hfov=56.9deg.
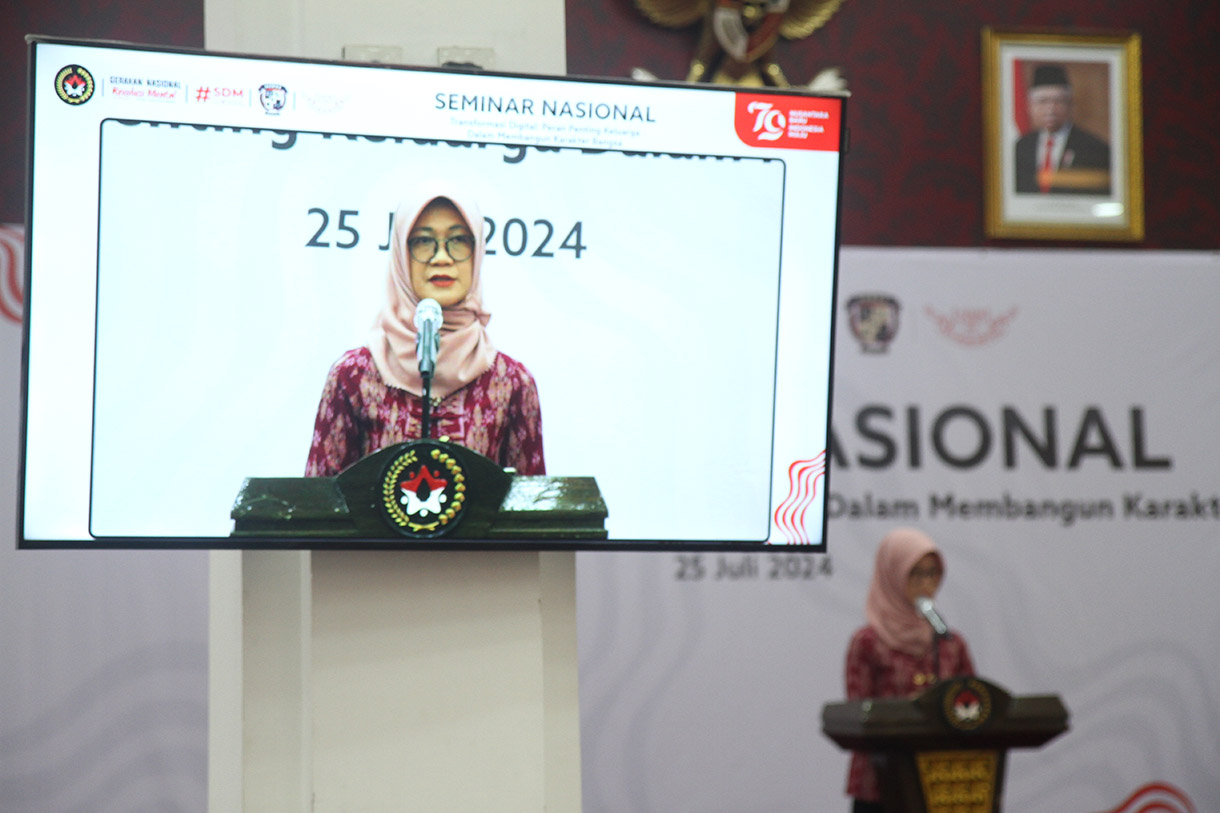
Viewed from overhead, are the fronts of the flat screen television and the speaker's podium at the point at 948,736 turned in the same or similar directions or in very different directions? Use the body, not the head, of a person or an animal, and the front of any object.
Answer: same or similar directions

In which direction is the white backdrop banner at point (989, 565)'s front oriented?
toward the camera

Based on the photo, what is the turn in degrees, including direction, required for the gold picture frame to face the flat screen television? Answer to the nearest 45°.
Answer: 0° — it already faces it

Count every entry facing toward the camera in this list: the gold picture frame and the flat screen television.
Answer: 2

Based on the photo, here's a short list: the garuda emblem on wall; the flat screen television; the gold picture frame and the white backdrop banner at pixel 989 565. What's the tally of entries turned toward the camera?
4

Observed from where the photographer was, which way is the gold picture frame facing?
facing the viewer

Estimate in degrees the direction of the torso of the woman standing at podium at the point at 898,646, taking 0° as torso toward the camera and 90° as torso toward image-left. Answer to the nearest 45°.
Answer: approximately 315°

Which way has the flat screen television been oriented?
toward the camera
